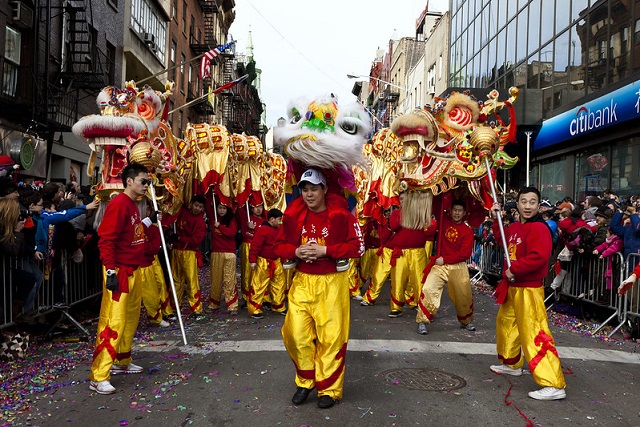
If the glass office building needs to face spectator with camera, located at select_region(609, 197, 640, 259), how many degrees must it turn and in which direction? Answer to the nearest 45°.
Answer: approximately 45° to its left

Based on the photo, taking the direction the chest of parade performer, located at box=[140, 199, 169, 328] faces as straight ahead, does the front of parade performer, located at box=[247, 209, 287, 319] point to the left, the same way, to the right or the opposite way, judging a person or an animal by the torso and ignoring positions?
the same way

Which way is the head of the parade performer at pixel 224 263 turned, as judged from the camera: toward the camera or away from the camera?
toward the camera

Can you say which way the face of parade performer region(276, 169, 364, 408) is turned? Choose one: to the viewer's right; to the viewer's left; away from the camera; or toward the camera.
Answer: toward the camera

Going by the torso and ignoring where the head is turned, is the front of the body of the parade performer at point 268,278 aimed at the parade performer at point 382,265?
no

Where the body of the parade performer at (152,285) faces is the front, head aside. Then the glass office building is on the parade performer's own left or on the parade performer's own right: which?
on the parade performer's own left

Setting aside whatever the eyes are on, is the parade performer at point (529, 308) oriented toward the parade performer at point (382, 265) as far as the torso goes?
no

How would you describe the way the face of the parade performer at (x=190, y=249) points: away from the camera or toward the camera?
toward the camera

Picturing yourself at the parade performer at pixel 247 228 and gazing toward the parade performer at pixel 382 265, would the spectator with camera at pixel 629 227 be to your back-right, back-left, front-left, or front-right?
front-right

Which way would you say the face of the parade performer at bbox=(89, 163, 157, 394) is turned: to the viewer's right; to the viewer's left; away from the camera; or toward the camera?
to the viewer's right

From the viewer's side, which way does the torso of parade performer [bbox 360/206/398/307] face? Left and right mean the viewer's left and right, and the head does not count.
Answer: facing the viewer and to the left of the viewer

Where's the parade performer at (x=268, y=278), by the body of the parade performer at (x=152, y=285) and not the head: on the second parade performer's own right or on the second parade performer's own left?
on the second parade performer's own left

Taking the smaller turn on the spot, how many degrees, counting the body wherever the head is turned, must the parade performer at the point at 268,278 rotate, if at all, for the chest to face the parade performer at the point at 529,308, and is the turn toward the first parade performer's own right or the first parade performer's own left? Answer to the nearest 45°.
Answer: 0° — they already face them

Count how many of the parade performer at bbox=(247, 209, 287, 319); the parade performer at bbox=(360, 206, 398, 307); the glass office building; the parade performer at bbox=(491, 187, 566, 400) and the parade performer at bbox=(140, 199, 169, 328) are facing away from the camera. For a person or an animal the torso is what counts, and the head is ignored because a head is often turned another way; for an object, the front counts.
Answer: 0

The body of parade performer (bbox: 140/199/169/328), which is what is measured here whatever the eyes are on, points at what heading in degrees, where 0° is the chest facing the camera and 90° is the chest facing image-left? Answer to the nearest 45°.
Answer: approximately 315°

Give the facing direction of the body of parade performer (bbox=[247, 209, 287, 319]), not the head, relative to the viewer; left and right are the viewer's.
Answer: facing the viewer and to the right of the viewer

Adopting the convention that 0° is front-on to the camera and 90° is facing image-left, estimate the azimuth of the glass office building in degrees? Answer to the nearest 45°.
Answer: approximately 45°
